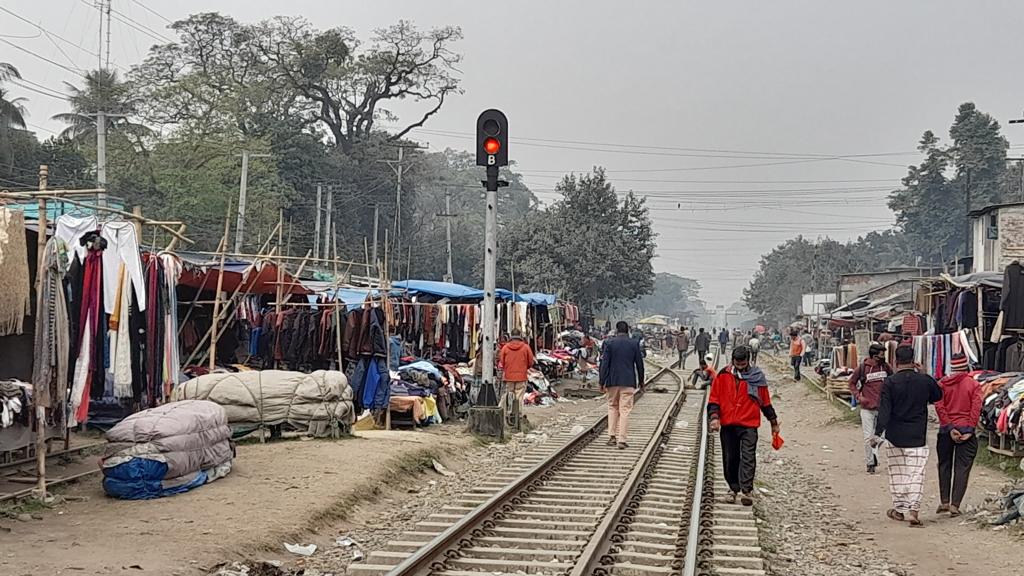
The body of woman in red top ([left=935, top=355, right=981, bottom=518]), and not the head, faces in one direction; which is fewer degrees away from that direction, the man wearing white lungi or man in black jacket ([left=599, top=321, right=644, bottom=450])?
the man in black jacket

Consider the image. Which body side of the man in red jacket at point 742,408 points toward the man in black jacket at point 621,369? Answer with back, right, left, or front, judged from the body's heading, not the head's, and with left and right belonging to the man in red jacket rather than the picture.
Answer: back

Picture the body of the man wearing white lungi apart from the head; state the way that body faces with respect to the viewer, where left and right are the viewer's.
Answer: facing away from the viewer

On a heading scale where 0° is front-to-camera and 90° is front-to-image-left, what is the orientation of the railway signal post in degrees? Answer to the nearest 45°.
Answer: approximately 0°

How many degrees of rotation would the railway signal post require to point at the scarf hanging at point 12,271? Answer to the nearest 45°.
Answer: approximately 45° to its right

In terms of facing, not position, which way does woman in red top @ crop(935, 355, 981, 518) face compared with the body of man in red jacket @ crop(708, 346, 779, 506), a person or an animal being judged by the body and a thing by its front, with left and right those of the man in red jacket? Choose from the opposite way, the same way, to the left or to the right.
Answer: the opposite way

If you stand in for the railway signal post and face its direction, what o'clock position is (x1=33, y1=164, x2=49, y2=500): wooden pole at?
The wooden pole is roughly at 1 o'clock from the railway signal post.

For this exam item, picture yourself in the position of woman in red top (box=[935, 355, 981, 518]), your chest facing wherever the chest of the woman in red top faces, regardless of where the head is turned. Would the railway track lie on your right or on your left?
on your left

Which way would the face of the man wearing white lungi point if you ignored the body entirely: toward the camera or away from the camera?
away from the camera

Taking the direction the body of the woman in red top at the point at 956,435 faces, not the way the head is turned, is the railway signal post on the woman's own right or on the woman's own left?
on the woman's own left

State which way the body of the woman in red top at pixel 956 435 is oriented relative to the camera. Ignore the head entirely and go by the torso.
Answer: away from the camera

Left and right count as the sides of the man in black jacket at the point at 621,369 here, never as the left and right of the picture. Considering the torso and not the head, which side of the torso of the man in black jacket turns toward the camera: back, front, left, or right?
back
